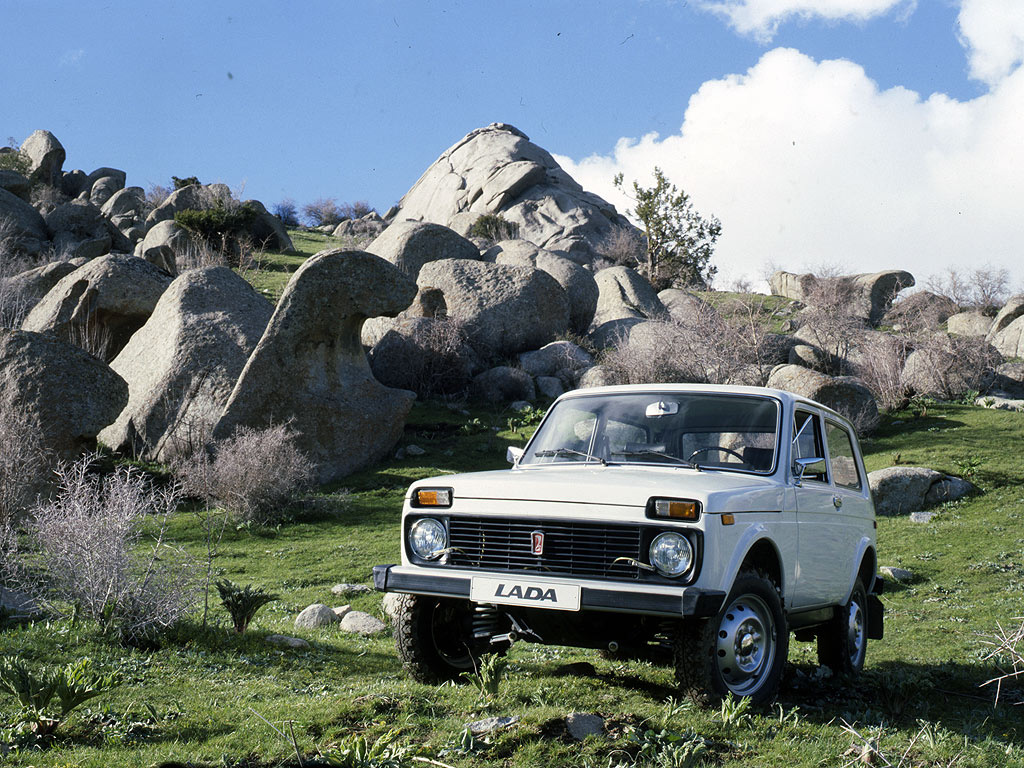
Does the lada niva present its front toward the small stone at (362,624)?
no

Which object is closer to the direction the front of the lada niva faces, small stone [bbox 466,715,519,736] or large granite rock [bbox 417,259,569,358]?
the small stone

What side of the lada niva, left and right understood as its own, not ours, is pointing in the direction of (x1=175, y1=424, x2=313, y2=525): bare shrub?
right

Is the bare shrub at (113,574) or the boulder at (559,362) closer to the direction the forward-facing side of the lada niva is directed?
the bare shrub

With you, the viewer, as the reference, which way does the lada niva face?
facing the viewer and to the left of the viewer

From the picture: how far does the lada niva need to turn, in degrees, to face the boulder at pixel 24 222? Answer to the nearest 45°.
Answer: approximately 90° to its right

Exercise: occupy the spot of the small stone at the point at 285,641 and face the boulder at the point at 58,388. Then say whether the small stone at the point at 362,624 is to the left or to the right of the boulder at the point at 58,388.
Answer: right

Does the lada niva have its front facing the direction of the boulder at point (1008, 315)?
no

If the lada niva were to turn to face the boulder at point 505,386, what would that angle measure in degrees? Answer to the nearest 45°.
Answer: approximately 135° to its right

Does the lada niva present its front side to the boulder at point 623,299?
no

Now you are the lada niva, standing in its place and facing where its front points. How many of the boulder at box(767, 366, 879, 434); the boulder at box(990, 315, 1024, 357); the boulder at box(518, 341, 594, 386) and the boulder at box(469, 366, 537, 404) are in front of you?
0

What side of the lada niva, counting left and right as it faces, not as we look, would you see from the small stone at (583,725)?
front

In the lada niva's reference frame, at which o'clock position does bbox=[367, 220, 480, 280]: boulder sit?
The boulder is roughly at 4 o'clock from the lada niva.

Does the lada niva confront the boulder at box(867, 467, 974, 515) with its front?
no

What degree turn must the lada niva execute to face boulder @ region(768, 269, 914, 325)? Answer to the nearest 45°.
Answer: approximately 135° to its right

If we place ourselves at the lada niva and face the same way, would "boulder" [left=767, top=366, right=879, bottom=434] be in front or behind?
behind

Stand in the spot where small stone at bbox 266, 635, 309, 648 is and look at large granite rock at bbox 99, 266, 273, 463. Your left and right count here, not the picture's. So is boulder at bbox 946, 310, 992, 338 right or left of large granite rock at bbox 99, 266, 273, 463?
right

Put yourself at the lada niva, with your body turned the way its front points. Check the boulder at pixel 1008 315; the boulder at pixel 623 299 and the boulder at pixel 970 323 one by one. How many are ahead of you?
0

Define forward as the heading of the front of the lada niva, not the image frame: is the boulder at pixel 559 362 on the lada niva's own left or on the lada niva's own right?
on the lada niva's own right
